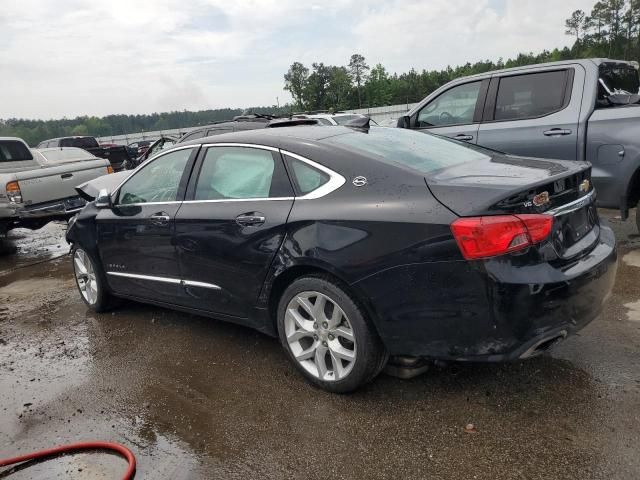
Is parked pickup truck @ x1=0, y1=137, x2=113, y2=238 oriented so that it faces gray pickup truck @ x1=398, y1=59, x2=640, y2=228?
no

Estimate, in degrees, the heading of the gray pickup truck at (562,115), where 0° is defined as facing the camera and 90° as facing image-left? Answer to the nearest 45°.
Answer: approximately 135°

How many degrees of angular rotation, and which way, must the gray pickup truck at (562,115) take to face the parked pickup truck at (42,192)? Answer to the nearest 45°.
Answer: approximately 45° to its left

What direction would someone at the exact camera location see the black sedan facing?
facing away from the viewer and to the left of the viewer

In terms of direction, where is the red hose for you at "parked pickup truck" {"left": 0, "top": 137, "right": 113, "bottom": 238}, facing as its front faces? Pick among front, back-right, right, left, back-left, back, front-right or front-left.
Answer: back-left

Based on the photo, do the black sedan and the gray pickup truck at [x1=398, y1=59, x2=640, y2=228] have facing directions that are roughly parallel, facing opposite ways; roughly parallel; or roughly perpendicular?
roughly parallel

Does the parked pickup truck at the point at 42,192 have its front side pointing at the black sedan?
no

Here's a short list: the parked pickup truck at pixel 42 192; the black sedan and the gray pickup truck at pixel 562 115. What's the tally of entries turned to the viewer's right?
0

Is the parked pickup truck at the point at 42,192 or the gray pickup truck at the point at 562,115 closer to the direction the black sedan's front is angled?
the parked pickup truck

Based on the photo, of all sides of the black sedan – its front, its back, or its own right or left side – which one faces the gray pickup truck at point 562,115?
right

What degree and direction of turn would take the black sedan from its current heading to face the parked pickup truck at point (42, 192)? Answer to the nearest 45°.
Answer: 0° — it already faces it

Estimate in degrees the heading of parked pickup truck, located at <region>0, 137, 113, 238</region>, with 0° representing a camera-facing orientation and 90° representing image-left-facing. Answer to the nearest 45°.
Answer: approximately 135°

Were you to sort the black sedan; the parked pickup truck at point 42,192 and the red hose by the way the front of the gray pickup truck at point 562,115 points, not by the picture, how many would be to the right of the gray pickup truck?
0

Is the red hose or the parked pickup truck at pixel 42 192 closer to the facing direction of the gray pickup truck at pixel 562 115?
the parked pickup truck
